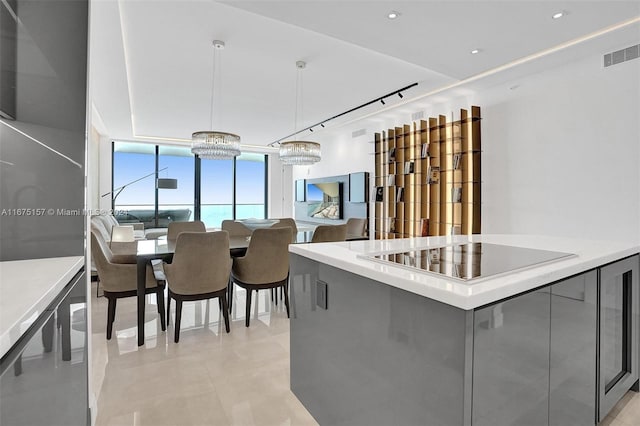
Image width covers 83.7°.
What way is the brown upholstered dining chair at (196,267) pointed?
away from the camera

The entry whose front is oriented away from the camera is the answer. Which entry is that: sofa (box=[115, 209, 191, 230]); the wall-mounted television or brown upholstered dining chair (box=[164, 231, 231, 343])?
the brown upholstered dining chair

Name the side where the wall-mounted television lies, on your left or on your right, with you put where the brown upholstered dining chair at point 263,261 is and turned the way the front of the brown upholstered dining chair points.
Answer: on your right

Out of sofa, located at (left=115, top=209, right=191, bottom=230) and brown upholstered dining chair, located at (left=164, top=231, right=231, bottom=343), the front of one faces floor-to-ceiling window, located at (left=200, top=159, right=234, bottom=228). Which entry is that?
the brown upholstered dining chair

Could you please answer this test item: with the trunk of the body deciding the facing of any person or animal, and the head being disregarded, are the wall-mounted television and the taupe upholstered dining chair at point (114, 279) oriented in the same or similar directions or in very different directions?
very different directions

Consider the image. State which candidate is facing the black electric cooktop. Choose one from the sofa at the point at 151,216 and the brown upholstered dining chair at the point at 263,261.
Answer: the sofa

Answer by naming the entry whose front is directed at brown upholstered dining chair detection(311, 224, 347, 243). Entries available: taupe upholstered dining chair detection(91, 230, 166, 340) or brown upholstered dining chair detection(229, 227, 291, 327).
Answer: taupe upholstered dining chair detection(91, 230, 166, 340)

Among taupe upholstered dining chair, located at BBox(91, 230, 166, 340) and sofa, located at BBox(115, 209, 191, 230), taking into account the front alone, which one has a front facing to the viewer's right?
the taupe upholstered dining chair

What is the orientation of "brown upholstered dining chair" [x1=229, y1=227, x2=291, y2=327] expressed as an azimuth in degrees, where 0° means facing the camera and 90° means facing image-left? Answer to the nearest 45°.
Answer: approximately 135°

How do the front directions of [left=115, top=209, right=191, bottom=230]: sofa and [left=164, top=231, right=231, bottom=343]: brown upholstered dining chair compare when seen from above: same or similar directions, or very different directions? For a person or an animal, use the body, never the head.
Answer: very different directions
